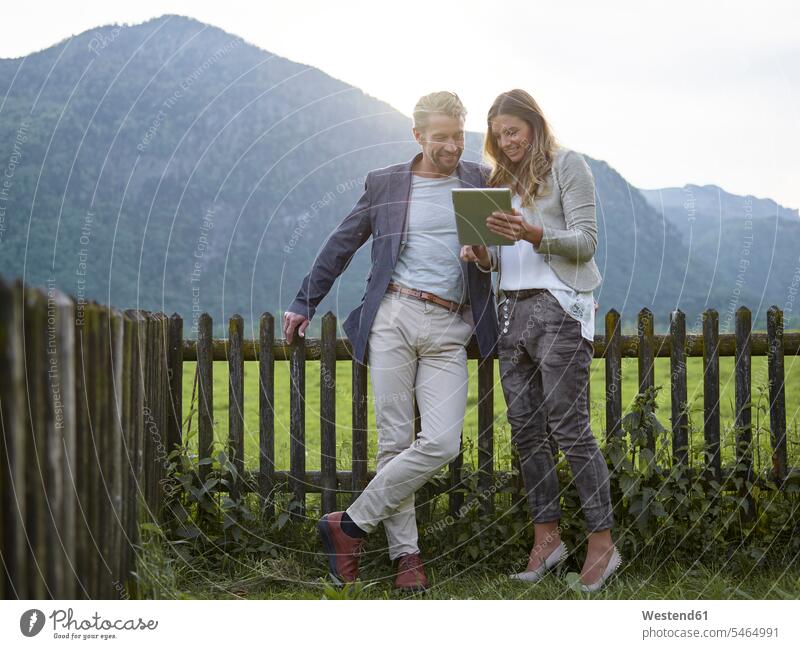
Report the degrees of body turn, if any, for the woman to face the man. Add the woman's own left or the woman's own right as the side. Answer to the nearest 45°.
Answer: approximately 45° to the woman's own right

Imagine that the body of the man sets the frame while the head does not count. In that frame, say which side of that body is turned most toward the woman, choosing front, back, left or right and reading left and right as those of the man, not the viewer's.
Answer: left

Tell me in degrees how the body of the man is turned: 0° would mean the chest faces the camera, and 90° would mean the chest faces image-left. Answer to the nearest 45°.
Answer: approximately 0°

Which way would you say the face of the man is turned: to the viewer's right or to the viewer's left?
to the viewer's right

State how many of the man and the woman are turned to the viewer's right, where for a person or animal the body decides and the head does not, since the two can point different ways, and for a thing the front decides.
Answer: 0

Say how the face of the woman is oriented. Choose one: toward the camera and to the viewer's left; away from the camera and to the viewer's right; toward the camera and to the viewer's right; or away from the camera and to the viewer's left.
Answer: toward the camera and to the viewer's left
